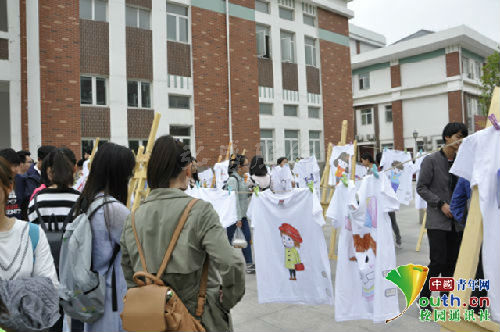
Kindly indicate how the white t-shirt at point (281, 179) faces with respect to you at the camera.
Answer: facing the viewer

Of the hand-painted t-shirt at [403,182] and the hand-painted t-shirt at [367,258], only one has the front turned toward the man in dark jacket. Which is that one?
the hand-painted t-shirt at [403,182]

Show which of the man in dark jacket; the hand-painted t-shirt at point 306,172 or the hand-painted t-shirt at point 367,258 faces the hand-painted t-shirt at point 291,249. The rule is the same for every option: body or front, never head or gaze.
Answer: the hand-painted t-shirt at point 306,172

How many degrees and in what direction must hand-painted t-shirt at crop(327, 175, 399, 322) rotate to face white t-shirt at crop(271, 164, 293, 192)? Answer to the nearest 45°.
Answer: approximately 180°

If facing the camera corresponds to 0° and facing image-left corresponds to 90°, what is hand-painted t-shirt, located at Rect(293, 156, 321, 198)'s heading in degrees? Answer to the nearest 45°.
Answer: approximately 0°

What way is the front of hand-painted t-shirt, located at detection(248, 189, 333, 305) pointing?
toward the camera

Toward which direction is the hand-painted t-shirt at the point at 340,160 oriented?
toward the camera

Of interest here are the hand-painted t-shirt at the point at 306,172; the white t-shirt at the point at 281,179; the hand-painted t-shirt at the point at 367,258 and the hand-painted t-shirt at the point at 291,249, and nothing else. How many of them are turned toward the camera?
4

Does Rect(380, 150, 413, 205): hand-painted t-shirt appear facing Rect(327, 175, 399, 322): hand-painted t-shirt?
yes

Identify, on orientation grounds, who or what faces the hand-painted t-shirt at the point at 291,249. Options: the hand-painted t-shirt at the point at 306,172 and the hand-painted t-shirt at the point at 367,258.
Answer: the hand-painted t-shirt at the point at 306,172

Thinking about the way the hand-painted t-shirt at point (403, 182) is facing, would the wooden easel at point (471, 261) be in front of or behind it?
in front

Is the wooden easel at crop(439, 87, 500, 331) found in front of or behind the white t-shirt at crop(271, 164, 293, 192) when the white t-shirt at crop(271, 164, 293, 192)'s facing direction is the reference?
in front
